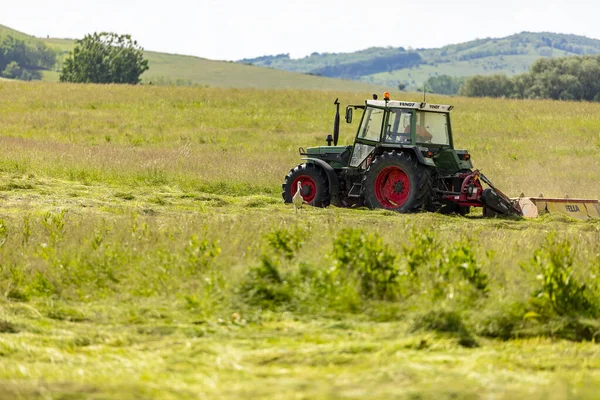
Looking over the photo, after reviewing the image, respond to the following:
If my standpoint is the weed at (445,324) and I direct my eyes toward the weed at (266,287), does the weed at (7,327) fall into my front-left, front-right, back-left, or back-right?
front-left

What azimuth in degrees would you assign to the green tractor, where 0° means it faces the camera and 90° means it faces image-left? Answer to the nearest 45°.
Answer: approximately 135°

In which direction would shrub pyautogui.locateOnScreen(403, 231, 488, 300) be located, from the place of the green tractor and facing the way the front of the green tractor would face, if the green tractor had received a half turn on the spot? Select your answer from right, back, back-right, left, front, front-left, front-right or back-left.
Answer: front-right

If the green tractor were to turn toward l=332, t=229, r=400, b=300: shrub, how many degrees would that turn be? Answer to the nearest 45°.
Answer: approximately 135° to its left

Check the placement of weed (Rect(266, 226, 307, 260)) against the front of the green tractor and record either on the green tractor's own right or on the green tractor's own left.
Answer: on the green tractor's own left

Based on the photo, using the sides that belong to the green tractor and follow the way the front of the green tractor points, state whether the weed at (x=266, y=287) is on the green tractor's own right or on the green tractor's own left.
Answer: on the green tractor's own left

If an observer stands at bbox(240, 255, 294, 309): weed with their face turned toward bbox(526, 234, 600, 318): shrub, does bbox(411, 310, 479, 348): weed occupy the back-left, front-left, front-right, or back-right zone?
front-right

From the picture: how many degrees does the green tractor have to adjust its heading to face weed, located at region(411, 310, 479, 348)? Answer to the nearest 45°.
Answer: approximately 135° to its left
